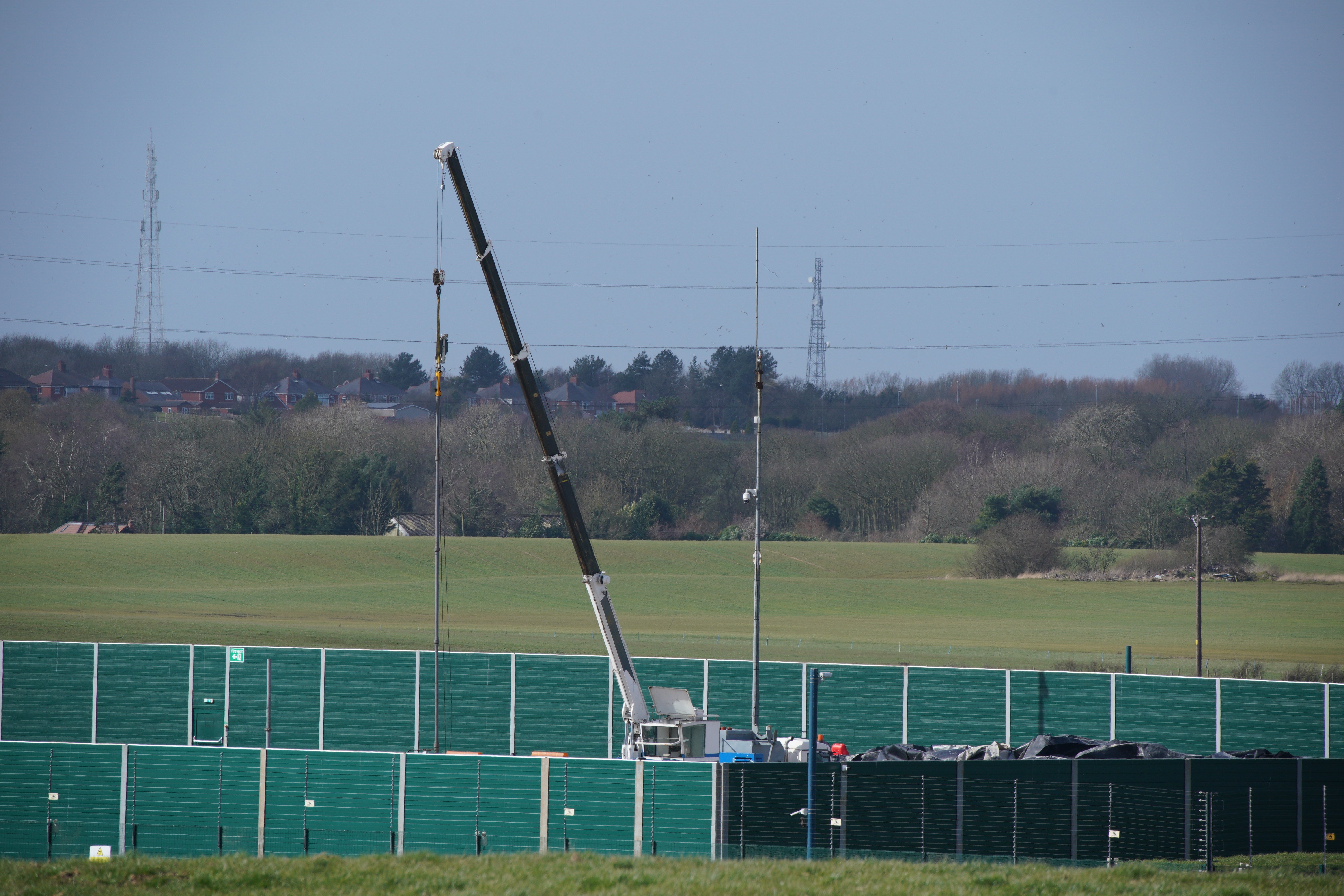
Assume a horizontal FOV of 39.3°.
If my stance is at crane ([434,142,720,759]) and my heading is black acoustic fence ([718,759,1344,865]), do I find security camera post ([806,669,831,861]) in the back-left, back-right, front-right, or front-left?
front-right

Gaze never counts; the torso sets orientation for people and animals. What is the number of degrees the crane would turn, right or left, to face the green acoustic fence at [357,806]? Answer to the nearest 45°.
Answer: approximately 45° to its left

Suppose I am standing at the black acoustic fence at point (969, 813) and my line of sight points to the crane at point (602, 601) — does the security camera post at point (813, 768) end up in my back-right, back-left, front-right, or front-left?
front-left

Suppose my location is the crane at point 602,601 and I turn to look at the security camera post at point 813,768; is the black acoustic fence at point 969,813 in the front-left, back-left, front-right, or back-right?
front-left

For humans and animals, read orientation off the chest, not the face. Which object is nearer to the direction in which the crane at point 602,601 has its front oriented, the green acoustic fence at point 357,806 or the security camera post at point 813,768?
the green acoustic fence

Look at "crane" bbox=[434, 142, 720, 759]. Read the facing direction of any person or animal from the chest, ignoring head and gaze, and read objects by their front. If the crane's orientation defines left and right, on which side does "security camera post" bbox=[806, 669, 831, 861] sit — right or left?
on its left

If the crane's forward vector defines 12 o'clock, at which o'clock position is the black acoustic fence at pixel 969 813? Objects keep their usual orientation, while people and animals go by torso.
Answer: The black acoustic fence is roughly at 7 o'clock from the crane.

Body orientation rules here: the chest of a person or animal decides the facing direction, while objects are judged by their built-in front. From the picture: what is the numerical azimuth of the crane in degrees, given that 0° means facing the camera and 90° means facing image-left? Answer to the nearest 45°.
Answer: approximately 90°

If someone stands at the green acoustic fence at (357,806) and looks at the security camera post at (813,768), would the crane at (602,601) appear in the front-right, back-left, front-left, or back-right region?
front-left
